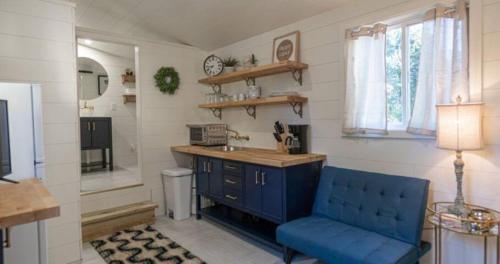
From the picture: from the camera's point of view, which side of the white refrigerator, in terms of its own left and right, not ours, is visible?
right

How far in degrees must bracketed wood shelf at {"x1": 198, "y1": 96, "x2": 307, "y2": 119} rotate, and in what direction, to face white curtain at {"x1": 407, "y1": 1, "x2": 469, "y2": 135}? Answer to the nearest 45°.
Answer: approximately 90° to its left

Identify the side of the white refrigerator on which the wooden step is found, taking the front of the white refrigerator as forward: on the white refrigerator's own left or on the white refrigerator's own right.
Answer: on the white refrigerator's own left

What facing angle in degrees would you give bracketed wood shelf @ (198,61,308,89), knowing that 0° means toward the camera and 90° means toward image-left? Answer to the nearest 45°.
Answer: approximately 45°

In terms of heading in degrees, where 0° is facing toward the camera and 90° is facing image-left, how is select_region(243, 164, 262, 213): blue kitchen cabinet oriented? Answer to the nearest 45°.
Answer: approximately 45°
